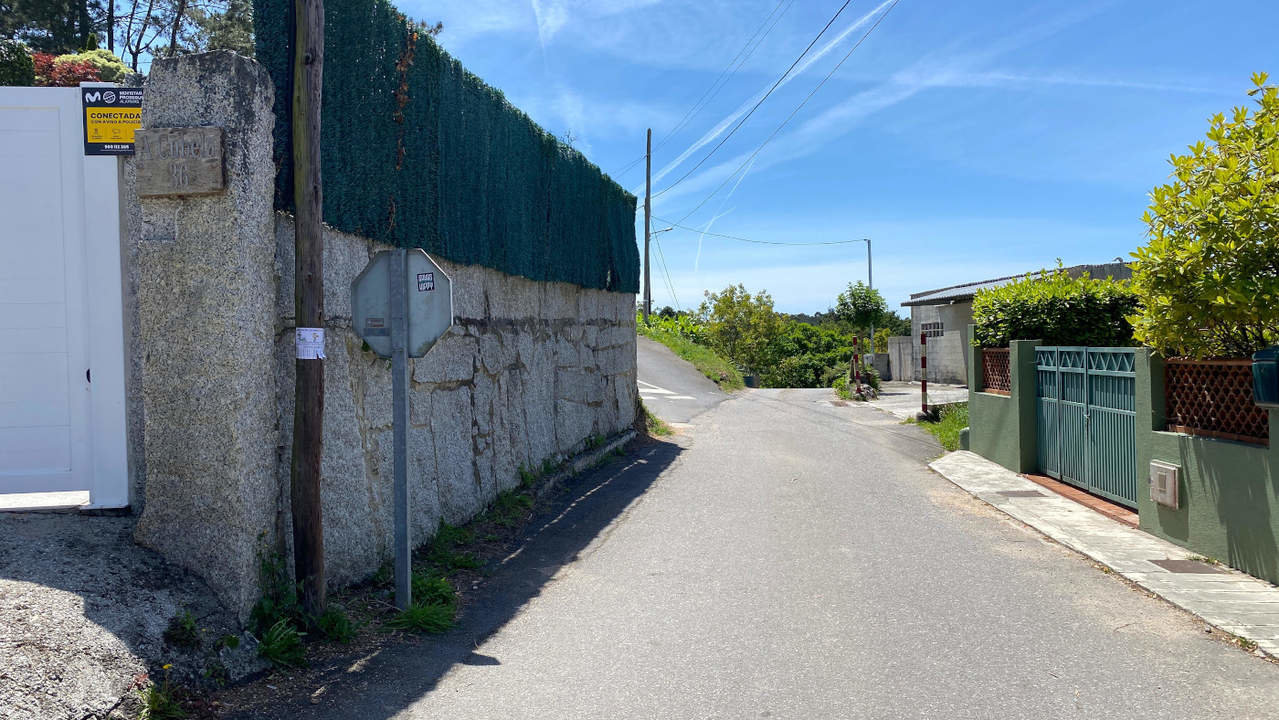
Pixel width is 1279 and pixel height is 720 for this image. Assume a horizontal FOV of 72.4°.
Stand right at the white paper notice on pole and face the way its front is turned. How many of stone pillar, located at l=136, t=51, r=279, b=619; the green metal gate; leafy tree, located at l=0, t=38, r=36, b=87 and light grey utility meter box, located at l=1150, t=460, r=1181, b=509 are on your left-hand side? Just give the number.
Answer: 2

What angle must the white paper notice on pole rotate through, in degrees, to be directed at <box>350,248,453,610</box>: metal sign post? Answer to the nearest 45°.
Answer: approximately 135° to its left

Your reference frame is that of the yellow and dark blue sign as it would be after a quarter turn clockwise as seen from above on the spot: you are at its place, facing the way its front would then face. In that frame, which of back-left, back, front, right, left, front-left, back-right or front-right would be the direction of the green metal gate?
back

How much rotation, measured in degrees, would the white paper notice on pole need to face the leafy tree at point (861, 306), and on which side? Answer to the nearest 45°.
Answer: approximately 135° to its left

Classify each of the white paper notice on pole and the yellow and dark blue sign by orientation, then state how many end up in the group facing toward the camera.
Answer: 2

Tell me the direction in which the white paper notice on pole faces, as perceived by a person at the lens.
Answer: facing the viewer

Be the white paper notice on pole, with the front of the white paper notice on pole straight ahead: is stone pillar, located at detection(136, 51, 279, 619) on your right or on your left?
on your right

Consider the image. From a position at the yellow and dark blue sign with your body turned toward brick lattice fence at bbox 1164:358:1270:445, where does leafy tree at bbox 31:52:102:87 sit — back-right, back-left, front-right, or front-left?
back-left

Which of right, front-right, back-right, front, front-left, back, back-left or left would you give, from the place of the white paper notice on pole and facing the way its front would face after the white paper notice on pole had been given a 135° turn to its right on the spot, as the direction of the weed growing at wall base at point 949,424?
right

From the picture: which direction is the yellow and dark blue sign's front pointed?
toward the camera

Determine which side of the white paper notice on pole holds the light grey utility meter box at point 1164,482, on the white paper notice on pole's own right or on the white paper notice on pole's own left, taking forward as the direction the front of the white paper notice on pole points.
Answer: on the white paper notice on pole's own left

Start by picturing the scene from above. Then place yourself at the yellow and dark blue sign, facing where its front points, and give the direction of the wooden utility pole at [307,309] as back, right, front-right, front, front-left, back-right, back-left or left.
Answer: front-left
